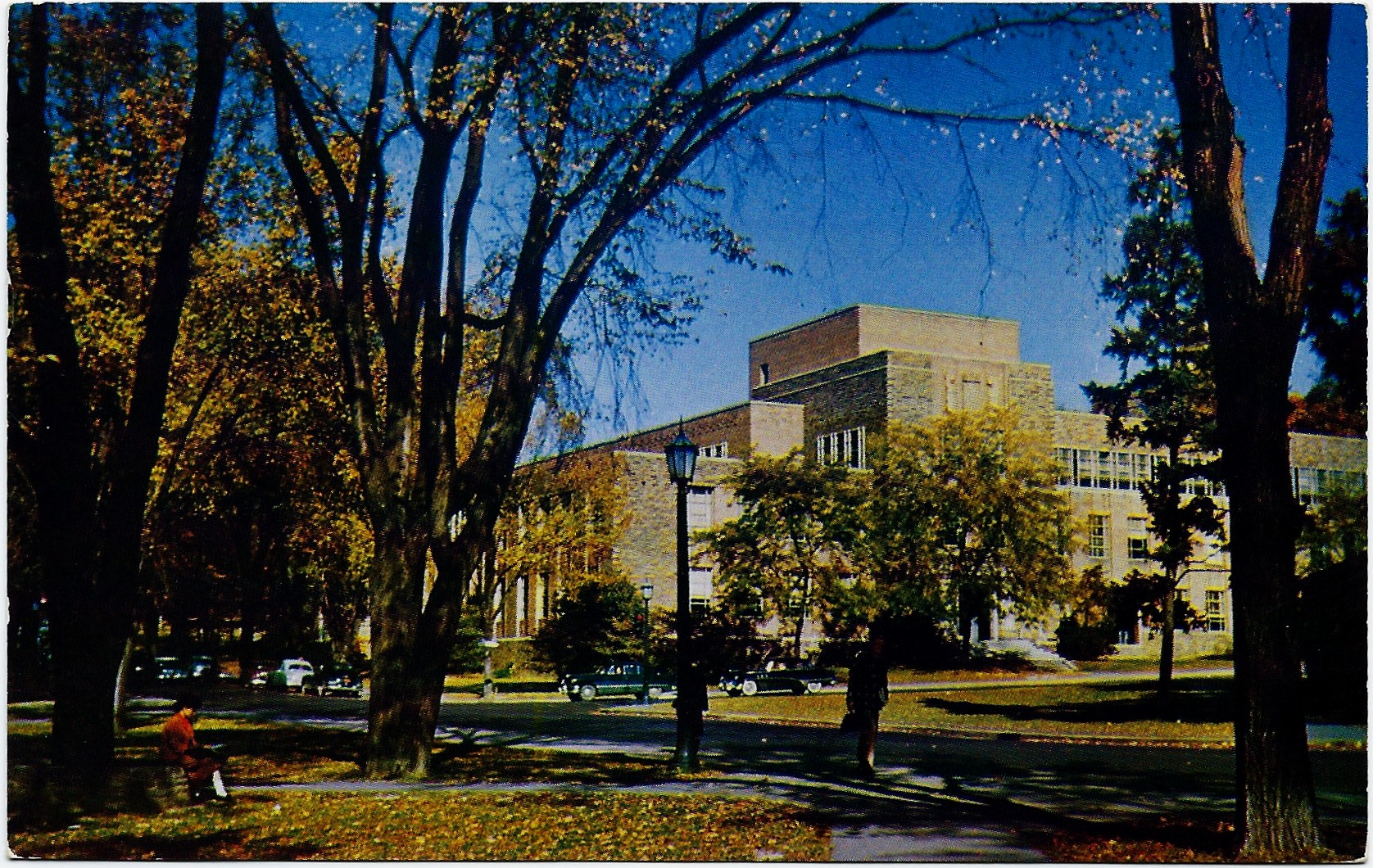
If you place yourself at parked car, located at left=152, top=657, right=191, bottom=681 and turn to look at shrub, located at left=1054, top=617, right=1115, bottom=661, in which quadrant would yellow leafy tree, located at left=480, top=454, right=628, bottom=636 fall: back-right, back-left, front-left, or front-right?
front-left

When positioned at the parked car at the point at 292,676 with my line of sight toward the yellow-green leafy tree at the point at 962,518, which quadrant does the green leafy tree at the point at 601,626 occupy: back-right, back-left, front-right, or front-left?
front-right

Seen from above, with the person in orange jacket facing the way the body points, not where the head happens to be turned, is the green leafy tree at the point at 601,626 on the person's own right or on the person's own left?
on the person's own left

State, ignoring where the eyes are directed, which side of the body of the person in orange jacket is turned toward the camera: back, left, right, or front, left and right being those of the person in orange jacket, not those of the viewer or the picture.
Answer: right

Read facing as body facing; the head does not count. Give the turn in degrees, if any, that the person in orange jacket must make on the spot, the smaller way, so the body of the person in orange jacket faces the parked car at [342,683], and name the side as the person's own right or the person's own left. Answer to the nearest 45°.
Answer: approximately 90° to the person's own left

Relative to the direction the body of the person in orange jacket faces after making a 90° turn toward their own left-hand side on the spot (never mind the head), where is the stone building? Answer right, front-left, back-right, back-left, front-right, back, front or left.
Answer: front-right

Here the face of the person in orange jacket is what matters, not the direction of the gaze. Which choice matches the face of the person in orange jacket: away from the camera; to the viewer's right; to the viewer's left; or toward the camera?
to the viewer's right
